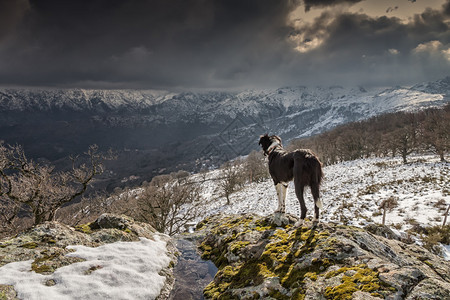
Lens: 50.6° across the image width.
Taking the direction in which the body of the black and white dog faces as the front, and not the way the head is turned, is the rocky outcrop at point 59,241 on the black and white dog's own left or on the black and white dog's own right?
on the black and white dog's own left

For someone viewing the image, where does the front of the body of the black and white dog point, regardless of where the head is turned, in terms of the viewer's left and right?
facing away from the viewer and to the left of the viewer
